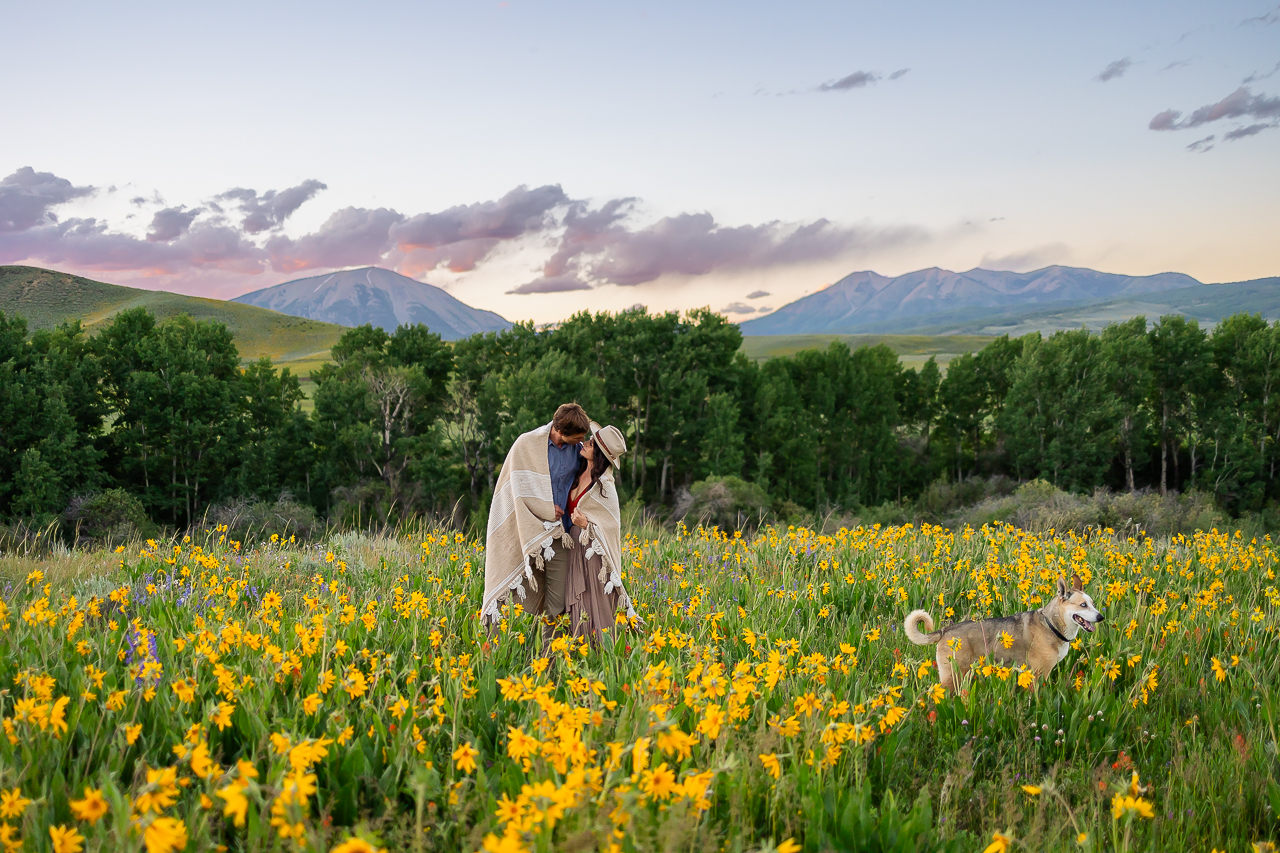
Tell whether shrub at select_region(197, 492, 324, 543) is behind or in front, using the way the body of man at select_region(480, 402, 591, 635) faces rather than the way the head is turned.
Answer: behind

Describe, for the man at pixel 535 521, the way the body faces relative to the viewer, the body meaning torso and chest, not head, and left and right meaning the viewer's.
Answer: facing the viewer and to the right of the viewer

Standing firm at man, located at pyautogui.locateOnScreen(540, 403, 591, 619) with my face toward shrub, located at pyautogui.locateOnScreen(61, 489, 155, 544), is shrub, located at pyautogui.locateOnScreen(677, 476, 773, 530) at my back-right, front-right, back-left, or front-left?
front-right

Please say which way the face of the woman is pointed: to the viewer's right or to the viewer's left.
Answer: to the viewer's left

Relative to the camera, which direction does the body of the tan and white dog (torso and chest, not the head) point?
to the viewer's right

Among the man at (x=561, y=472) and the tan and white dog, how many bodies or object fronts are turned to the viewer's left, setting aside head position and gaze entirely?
0

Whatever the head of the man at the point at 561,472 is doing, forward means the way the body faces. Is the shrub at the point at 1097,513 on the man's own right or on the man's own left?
on the man's own left

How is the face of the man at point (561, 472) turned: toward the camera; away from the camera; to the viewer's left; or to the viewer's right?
to the viewer's right

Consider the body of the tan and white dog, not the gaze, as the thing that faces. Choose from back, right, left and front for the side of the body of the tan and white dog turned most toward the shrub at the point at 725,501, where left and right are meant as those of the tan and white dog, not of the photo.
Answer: left

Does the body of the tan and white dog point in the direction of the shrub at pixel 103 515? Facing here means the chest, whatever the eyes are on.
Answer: no

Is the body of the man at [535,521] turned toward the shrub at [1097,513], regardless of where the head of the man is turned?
no

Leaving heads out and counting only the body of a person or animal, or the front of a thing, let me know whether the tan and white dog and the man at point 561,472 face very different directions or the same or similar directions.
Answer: same or similar directions
